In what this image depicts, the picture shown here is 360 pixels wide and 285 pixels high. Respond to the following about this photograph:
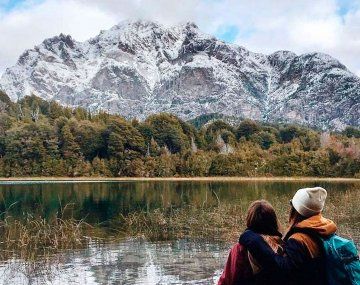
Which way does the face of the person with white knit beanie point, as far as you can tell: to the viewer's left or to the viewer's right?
to the viewer's left

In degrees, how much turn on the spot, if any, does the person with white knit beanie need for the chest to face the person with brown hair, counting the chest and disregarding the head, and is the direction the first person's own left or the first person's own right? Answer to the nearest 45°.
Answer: approximately 45° to the first person's own left

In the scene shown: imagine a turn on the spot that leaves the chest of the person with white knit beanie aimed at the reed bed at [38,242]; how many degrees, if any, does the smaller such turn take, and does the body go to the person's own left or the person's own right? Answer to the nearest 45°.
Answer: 0° — they already face it

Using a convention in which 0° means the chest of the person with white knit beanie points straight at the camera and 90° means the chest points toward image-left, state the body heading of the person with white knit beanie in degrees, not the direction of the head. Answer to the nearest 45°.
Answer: approximately 135°
